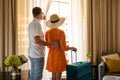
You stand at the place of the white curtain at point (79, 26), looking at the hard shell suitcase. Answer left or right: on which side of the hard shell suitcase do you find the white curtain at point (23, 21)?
right

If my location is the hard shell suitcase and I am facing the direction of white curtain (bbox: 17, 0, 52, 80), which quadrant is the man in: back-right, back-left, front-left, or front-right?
front-left

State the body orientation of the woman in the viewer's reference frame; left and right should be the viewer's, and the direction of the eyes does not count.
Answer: facing away from the viewer

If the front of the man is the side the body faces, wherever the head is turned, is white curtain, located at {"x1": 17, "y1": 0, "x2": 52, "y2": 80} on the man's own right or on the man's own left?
on the man's own left
